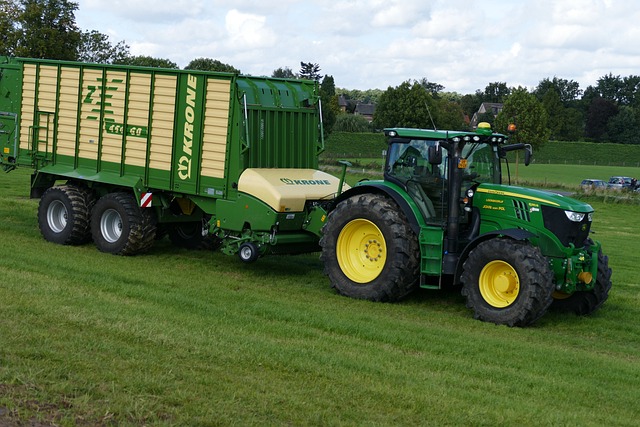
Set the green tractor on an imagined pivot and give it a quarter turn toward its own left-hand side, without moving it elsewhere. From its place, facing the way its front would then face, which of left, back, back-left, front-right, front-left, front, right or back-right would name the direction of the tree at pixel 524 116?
front-left

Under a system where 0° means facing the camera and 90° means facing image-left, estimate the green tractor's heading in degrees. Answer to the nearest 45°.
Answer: approximately 315°

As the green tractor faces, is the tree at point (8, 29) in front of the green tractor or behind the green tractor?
behind

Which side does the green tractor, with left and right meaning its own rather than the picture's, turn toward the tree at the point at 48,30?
back
